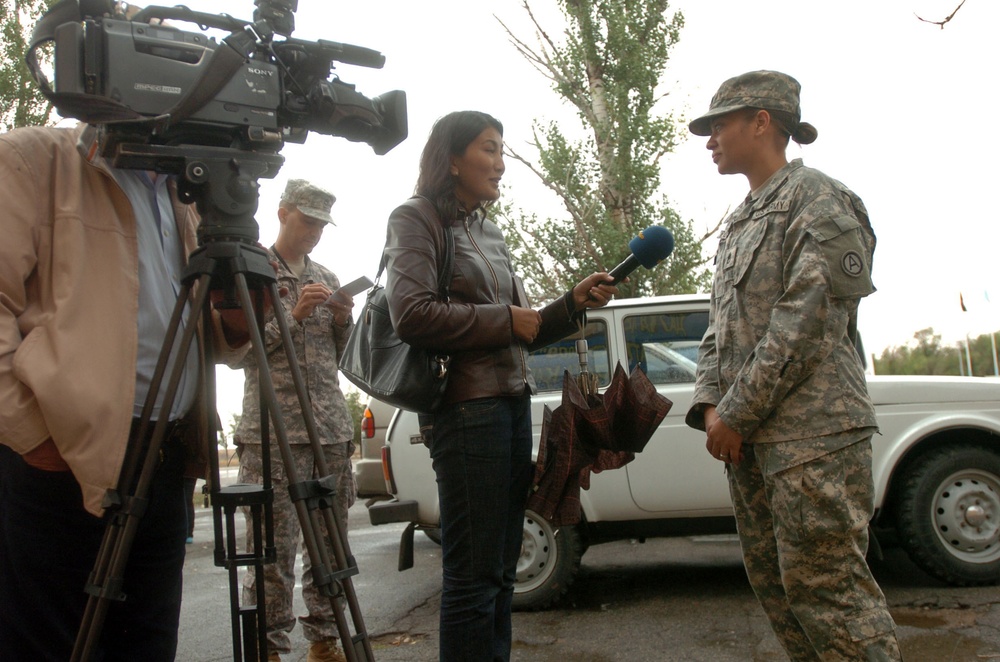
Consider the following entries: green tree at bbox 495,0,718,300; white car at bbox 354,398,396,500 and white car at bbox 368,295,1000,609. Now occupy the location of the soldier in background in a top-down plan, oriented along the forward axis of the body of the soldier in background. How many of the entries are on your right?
0

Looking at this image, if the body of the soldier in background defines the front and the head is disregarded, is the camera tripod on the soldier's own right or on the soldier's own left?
on the soldier's own right

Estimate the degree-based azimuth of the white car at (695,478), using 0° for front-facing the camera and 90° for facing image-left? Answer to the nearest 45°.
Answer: approximately 270°

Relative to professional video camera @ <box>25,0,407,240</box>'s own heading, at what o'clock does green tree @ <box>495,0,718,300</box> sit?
The green tree is roughly at 10 o'clock from the professional video camera.

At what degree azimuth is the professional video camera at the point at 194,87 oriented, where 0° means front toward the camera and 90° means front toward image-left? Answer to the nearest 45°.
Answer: approximately 270°

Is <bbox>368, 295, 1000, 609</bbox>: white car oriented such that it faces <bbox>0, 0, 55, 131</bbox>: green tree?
no

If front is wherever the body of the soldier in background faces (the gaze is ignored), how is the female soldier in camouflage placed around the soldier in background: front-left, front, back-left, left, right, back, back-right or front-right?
front

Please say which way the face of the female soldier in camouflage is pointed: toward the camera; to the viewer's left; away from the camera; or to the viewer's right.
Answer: to the viewer's left

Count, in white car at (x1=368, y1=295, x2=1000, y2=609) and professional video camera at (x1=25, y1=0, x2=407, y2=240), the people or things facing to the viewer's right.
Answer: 2

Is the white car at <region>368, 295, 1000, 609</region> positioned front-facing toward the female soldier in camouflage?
no

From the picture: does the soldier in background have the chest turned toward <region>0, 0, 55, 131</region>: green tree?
no

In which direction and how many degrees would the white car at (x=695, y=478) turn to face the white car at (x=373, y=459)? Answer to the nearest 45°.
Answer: approximately 135° to its left

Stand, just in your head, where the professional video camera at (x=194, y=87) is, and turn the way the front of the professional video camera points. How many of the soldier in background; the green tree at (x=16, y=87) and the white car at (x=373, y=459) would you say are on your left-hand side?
3

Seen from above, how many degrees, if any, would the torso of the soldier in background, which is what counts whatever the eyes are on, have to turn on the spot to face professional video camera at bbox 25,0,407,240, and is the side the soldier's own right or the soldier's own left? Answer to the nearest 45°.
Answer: approximately 45° to the soldier's own right

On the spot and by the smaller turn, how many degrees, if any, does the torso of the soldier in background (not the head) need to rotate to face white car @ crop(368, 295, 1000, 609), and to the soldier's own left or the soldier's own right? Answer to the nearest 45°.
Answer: approximately 90° to the soldier's own left
